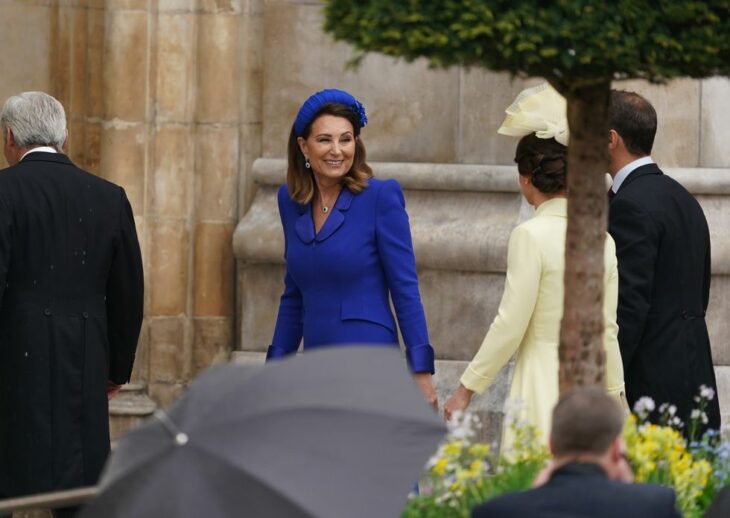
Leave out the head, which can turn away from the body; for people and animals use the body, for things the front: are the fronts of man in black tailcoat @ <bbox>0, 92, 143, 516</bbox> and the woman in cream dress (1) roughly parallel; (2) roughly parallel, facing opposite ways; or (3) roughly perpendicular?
roughly parallel

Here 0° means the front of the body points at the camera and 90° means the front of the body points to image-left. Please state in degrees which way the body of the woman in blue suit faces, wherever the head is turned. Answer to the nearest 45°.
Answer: approximately 45°

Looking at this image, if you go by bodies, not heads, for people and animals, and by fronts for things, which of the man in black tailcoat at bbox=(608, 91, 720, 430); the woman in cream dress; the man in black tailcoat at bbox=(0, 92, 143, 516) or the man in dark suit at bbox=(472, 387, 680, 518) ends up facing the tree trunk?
the man in dark suit

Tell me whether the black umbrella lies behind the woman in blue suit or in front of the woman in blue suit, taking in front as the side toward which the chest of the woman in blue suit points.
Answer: in front

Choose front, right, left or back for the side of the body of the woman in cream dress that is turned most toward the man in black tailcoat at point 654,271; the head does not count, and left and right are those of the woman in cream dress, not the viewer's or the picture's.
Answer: right

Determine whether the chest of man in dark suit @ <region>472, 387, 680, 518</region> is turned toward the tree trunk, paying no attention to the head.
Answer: yes

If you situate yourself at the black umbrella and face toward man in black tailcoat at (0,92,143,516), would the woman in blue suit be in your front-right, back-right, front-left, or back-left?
front-right

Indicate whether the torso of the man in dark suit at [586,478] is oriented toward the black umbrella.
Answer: no

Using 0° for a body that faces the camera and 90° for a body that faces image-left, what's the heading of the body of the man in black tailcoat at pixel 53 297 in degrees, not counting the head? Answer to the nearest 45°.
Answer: approximately 135°

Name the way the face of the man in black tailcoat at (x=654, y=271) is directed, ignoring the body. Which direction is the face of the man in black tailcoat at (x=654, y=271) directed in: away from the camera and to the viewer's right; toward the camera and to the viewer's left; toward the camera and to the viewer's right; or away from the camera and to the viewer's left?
away from the camera and to the viewer's left

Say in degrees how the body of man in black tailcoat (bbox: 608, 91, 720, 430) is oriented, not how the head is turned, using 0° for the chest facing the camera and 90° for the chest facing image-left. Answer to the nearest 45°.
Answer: approximately 135°

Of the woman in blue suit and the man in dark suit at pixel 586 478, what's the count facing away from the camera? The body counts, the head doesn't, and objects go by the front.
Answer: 1

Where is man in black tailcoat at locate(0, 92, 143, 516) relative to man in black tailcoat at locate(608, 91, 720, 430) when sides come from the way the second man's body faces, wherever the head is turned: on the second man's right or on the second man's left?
on the second man's left

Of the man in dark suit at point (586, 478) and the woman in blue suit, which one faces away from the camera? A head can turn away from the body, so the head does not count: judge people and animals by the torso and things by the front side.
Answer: the man in dark suit

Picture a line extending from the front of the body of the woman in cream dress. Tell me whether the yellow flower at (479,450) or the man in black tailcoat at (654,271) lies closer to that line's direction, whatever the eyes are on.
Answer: the man in black tailcoat

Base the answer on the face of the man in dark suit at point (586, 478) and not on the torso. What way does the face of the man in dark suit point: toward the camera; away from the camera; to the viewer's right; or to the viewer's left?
away from the camera

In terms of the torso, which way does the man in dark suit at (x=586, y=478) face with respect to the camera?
away from the camera

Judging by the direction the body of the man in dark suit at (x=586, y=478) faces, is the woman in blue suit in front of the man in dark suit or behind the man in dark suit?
in front

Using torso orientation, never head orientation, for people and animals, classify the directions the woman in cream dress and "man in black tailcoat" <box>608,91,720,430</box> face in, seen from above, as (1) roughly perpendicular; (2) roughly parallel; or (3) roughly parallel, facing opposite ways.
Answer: roughly parallel
